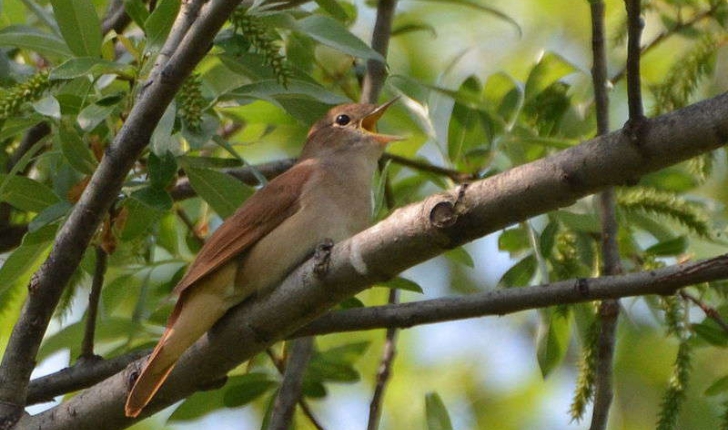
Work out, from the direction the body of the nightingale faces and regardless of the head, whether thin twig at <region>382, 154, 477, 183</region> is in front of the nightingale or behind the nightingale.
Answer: in front

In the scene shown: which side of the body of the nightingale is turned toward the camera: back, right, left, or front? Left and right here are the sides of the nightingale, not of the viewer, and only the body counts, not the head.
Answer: right

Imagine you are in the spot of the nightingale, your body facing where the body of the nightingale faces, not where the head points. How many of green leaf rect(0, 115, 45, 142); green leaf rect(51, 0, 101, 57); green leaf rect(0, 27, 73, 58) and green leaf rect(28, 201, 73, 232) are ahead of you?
0

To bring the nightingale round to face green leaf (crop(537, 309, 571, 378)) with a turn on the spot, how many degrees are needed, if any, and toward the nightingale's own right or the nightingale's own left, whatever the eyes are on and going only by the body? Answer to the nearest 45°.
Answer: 0° — it already faces it

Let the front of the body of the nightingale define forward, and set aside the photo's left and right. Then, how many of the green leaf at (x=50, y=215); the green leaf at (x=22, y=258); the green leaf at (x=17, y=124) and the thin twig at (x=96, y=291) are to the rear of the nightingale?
4

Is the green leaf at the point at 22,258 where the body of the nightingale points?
no

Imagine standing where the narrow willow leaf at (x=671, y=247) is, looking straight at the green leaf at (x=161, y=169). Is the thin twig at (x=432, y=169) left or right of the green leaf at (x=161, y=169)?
right

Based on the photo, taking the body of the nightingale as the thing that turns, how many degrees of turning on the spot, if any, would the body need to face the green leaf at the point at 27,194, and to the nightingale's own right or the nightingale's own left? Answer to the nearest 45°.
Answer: approximately 180°

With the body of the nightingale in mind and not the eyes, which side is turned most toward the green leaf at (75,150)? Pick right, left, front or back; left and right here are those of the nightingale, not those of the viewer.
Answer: back

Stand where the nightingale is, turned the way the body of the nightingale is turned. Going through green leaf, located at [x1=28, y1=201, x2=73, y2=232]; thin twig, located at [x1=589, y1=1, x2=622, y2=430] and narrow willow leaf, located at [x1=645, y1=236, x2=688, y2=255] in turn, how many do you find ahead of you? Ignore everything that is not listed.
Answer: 2

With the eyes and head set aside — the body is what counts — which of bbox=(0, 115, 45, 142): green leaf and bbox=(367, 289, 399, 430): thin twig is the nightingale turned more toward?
the thin twig

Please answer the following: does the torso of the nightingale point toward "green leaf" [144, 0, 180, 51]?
no

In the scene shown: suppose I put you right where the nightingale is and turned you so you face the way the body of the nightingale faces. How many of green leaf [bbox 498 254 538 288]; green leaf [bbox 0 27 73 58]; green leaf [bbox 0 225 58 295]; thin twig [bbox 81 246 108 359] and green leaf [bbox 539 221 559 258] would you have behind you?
3

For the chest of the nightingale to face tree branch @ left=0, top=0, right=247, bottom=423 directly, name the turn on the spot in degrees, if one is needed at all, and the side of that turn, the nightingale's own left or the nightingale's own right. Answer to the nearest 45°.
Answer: approximately 135° to the nightingale's own right
